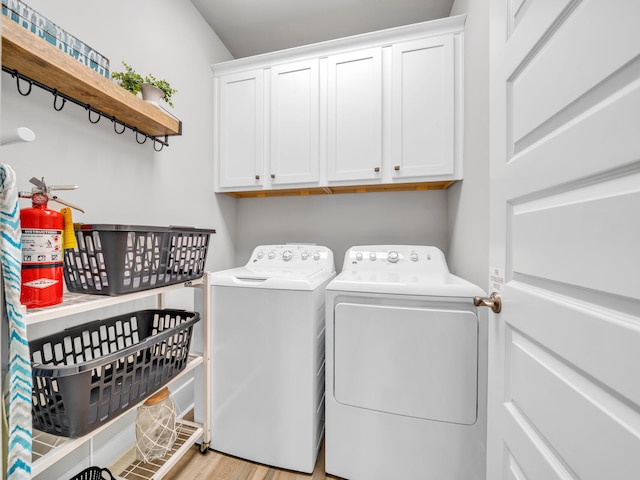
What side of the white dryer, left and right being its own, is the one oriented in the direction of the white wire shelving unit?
right

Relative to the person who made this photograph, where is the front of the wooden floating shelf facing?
facing the viewer and to the right of the viewer

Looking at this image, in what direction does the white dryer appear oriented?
toward the camera

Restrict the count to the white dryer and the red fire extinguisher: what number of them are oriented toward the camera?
2

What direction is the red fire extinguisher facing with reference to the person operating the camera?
facing the viewer

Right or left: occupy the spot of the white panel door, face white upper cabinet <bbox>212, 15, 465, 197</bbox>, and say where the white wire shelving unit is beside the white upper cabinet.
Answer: left

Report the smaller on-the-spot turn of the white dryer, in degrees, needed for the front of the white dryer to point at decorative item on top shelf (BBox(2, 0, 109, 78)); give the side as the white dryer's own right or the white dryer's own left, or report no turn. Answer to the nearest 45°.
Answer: approximately 45° to the white dryer's own right
